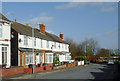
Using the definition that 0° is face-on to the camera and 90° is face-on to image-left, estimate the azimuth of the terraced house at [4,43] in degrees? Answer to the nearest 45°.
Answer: approximately 315°

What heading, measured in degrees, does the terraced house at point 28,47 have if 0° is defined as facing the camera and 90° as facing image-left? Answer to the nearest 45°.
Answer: approximately 315°

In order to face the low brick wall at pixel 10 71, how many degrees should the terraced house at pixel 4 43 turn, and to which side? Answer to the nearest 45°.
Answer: approximately 45° to its right

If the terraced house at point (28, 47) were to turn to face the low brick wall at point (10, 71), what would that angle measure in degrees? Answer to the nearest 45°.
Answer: approximately 45° to its right
